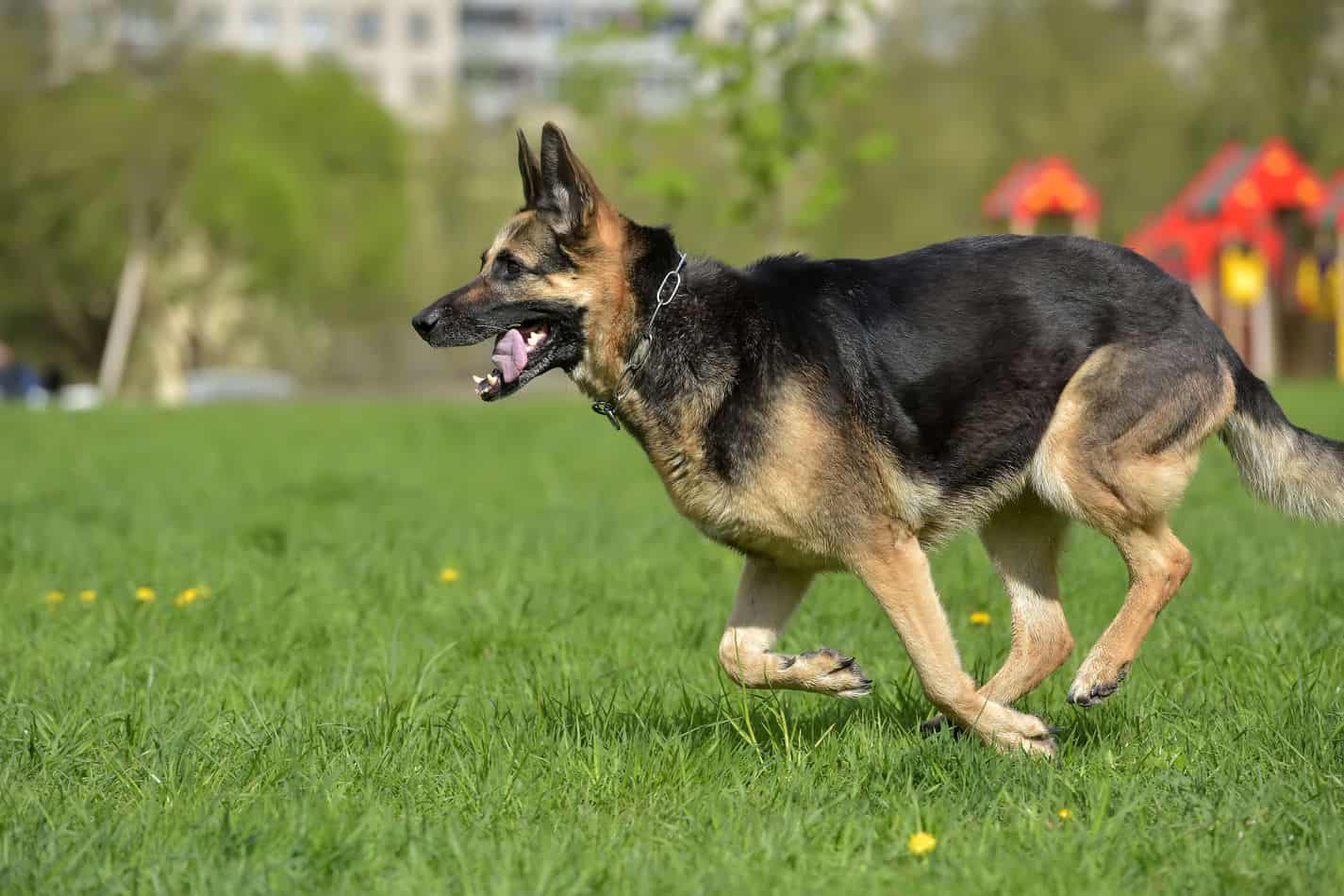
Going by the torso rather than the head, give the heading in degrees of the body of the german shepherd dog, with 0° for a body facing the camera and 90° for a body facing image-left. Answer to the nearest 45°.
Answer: approximately 90°

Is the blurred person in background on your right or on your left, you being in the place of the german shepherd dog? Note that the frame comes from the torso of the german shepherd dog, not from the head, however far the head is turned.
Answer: on your right

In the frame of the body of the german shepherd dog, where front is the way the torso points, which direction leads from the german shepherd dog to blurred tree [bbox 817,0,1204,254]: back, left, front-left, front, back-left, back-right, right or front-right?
right

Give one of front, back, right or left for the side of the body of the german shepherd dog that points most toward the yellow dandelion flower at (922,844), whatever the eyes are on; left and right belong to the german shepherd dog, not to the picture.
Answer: left

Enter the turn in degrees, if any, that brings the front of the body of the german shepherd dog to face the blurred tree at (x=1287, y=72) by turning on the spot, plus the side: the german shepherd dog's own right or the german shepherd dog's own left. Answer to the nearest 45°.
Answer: approximately 90° to the german shepherd dog's own right

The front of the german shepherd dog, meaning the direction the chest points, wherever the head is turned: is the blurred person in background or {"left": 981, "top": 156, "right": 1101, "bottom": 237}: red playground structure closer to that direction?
the blurred person in background

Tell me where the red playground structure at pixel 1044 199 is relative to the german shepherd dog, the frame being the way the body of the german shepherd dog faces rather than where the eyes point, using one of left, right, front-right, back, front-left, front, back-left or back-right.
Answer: right

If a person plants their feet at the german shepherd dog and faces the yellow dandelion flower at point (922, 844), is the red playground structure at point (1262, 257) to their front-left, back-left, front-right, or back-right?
back-left

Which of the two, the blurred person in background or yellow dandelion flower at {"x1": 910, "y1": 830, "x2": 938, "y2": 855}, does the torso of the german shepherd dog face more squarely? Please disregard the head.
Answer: the blurred person in background

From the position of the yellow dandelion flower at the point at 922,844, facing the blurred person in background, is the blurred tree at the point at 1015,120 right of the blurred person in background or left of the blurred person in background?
right
